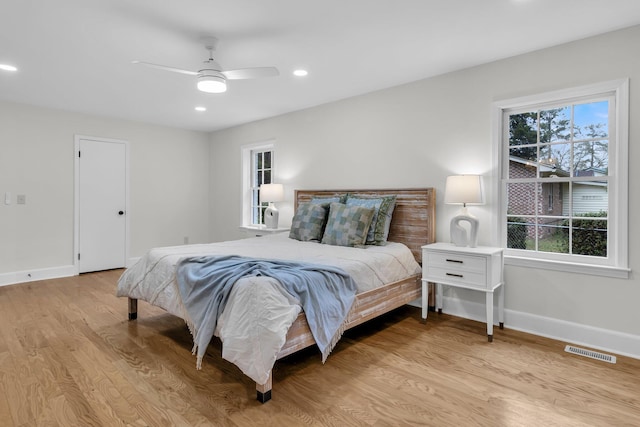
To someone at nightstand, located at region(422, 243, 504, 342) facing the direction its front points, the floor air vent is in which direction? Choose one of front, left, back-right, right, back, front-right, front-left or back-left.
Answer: back-left

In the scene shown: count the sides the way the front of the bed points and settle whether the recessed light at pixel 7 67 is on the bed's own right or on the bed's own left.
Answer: on the bed's own right

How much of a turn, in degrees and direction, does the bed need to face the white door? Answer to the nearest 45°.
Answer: approximately 90° to its right

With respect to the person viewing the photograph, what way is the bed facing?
facing the viewer and to the left of the viewer

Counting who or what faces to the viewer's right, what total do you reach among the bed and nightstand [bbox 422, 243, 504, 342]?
0

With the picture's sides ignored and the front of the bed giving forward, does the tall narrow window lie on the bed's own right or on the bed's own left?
on the bed's own right

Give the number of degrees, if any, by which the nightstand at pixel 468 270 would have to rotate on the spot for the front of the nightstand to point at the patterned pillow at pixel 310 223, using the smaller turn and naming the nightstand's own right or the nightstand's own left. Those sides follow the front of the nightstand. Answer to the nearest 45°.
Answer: approximately 45° to the nightstand's own right

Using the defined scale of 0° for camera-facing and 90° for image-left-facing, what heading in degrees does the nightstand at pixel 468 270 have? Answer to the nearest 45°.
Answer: approximately 45°

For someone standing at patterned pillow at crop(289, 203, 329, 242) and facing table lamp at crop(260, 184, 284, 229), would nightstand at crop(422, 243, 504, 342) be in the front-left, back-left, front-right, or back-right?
back-right

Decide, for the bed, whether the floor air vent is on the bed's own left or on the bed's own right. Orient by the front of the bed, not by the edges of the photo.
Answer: on the bed's own left

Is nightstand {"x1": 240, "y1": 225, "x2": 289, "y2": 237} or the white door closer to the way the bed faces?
the white door
